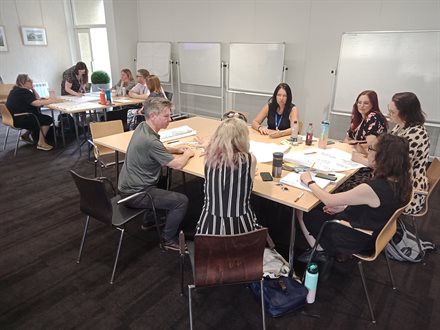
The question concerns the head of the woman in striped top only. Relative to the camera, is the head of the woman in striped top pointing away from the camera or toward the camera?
away from the camera

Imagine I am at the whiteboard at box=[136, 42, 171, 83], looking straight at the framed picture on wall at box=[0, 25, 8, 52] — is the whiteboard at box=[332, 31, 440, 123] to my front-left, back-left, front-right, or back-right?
back-left

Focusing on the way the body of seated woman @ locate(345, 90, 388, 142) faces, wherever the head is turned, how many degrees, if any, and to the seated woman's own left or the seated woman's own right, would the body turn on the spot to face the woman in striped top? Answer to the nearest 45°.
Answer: approximately 45° to the seated woman's own left

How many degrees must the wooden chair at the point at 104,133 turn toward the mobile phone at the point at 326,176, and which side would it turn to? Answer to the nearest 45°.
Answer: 0° — it already faces it

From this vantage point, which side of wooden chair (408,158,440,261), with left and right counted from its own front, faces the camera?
left

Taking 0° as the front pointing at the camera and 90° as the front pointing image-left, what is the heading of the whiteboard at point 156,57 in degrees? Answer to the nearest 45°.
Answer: approximately 0°

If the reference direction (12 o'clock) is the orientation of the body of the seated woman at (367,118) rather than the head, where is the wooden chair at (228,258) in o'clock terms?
The wooden chair is roughly at 11 o'clock from the seated woman.

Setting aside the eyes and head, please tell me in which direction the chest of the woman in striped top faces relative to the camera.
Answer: away from the camera

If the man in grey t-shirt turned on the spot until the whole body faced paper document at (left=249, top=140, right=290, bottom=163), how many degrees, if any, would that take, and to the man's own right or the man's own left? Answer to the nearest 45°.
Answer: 0° — they already face it

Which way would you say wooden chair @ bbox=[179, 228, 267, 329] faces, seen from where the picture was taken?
facing away from the viewer

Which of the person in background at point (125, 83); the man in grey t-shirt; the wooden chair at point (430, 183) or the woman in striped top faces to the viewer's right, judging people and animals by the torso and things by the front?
the man in grey t-shirt

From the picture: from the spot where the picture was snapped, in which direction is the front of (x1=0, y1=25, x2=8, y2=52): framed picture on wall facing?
facing the viewer and to the right of the viewer

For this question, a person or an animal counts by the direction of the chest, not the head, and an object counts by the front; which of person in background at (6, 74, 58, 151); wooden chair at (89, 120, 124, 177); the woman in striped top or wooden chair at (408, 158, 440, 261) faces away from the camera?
the woman in striped top

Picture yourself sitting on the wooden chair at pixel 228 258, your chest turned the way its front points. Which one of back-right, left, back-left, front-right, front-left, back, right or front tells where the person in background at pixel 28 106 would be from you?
front-left

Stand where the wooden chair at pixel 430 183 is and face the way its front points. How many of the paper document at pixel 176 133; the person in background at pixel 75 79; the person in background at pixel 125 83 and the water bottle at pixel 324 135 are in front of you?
4

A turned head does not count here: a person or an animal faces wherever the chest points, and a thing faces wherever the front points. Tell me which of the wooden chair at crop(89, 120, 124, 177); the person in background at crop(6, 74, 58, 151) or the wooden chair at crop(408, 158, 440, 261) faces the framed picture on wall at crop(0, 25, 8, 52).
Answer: the wooden chair at crop(408, 158, 440, 261)

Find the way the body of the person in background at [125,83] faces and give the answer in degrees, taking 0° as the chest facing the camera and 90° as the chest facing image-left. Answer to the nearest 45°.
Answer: approximately 45°

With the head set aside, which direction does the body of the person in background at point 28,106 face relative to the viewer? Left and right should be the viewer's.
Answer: facing to the right of the viewer
